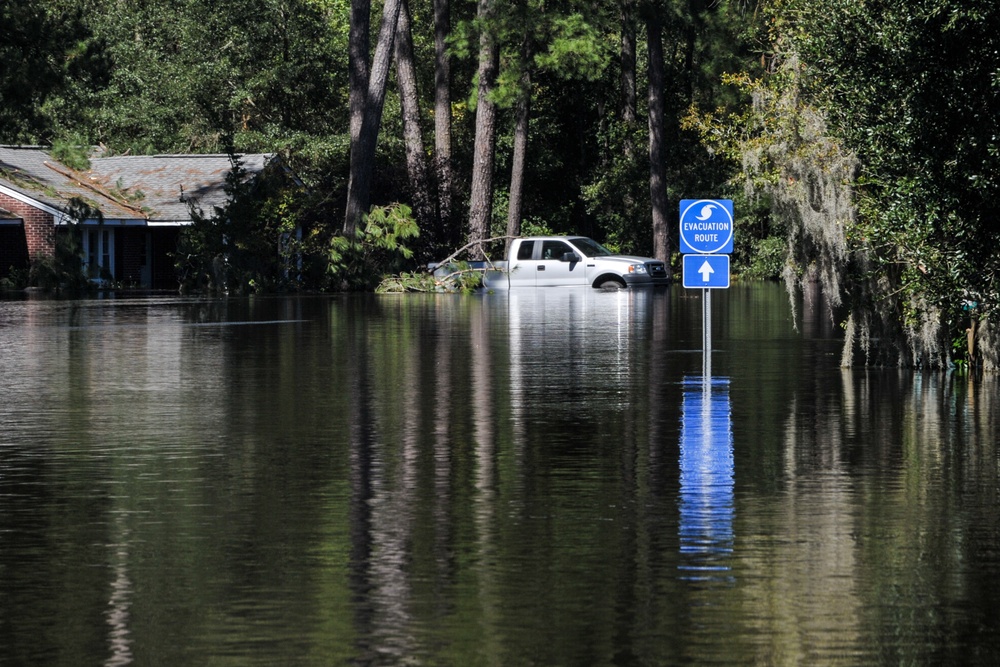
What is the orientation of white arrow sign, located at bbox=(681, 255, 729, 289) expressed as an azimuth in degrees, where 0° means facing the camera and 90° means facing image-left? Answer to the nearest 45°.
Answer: approximately 0°

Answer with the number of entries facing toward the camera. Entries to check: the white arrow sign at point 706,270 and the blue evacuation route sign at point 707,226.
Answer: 2

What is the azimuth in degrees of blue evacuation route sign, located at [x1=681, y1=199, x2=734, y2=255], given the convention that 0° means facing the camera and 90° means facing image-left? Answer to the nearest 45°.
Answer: approximately 0°
